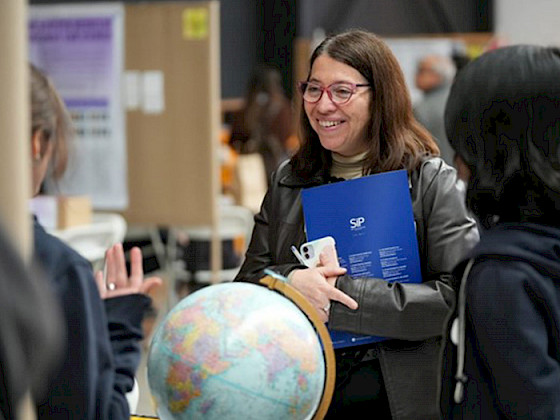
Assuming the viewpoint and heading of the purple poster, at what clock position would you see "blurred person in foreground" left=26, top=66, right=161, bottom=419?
The blurred person in foreground is roughly at 12 o'clock from the purple poster.

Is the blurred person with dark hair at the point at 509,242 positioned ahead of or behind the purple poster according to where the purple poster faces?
ahead

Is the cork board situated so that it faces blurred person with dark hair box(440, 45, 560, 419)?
yes

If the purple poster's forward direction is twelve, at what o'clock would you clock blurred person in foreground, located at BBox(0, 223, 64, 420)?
The blurred person in foreground is roughly at 12 o'clock from the purple poster.

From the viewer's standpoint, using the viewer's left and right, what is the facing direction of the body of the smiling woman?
facing the viewer and to the left of the viewer

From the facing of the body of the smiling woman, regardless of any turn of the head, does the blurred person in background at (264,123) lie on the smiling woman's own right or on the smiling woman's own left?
on the smiling woman's own right

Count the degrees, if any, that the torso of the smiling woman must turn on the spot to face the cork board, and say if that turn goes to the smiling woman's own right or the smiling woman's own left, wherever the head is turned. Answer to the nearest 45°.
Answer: approximately 135° to the smiling woman's own right

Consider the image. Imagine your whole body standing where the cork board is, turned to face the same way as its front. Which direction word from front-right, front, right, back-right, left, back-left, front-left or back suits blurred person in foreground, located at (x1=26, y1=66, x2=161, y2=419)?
front

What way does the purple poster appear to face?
toward the camera

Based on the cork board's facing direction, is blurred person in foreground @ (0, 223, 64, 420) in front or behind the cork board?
in front

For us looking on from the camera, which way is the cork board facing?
facing the viewer
